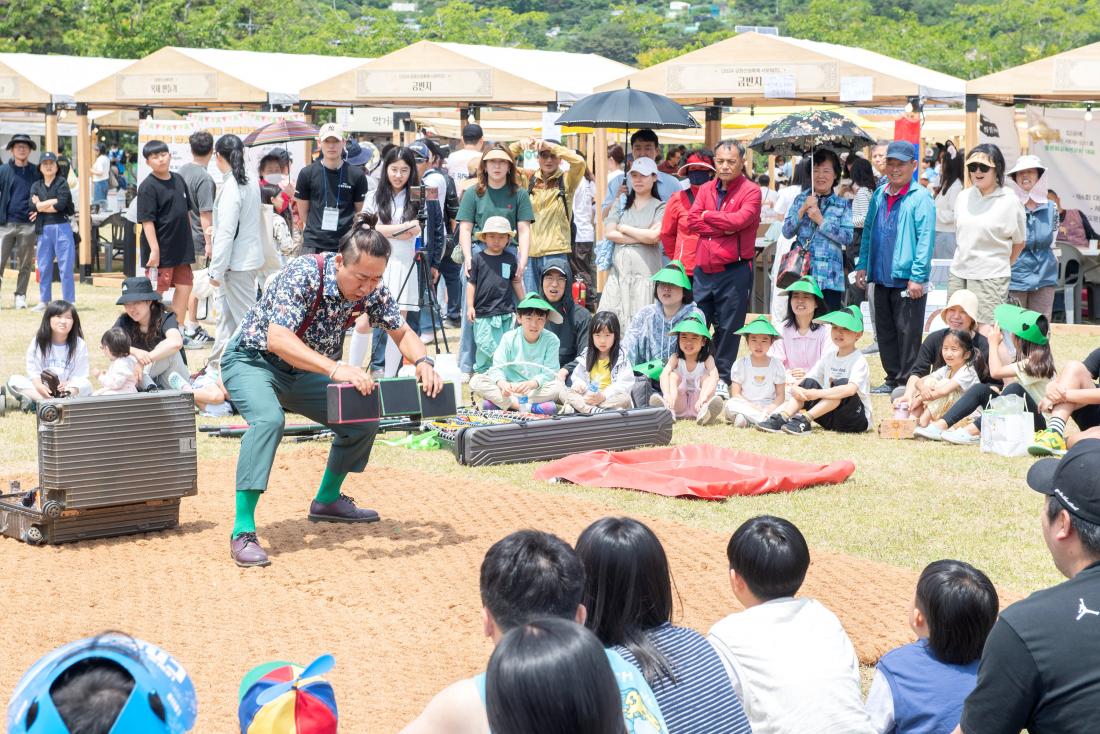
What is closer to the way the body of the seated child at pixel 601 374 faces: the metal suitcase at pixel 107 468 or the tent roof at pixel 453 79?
the metal suitcase

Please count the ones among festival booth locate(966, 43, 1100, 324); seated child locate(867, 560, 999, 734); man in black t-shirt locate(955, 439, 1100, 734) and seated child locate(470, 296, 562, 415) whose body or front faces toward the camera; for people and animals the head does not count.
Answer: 2

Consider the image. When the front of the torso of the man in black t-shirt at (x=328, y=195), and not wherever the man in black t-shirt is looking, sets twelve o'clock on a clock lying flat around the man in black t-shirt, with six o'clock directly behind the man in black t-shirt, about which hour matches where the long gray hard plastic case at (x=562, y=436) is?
The long gray hard plastic case is roughly at 11 o'clock from the man in black t-shirt.

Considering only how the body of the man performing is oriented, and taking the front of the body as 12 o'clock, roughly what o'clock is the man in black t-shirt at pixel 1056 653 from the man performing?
The man in black t-shirt is roughly at 1 o'clock from the man performing.

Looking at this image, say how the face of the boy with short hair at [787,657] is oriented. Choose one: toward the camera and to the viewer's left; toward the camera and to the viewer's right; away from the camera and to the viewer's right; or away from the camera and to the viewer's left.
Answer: away from the camera and to the viewer's left
